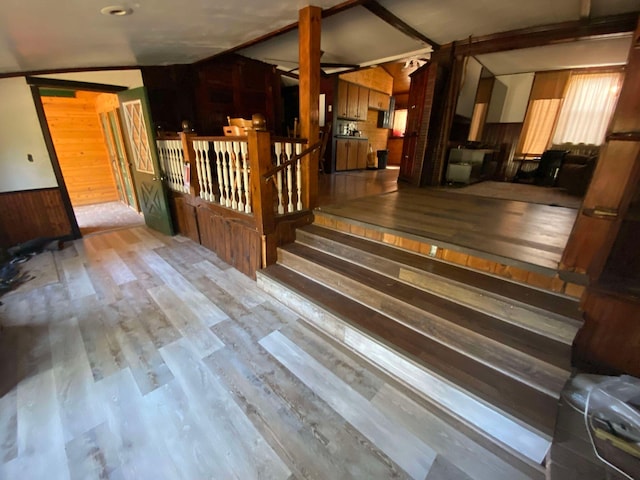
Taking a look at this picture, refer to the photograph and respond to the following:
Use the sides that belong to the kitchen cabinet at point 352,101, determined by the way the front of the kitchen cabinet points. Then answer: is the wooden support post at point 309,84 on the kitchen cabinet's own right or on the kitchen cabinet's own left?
on the kitchen cabinet's own right

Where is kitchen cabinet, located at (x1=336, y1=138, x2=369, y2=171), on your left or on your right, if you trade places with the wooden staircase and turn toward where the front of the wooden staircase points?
on your right

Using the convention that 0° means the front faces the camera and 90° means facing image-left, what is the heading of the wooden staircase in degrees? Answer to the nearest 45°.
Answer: approximately 45°

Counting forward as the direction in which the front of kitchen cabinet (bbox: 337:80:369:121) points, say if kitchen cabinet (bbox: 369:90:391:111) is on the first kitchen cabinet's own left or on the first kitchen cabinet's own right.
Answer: on the first kitchen cabinet's own left

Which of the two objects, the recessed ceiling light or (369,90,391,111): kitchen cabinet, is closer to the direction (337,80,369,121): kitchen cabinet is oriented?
the recessed ceiling light

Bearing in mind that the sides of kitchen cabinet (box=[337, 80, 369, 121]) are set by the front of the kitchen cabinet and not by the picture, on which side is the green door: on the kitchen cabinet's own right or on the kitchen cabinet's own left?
on the kitchen cabinet's own right

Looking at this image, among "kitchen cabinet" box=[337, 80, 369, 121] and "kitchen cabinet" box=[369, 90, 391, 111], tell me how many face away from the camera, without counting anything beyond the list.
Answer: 0

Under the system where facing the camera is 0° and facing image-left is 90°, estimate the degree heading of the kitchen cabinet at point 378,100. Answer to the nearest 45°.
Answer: approximately 315°

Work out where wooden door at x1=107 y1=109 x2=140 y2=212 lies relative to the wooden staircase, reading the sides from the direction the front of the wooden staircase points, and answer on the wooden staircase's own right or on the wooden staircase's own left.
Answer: on the wooden staircase's own right

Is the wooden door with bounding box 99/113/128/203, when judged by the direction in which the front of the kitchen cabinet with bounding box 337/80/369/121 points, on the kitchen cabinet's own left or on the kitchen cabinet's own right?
on the kitchen cabinet's own right

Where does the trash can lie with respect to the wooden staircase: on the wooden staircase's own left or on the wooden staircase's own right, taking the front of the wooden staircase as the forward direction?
on the wooden staircase's own right

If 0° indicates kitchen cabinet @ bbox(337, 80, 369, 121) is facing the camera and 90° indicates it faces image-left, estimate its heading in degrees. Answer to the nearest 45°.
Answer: approximately 315°
